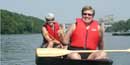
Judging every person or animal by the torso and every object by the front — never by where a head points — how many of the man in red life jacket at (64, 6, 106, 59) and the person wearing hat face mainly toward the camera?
2

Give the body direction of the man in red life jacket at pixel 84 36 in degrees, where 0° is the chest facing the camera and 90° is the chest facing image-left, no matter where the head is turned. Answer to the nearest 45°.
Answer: approximately 0°

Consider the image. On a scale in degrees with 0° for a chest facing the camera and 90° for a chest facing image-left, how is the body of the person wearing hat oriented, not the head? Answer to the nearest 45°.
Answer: approximately 0°
